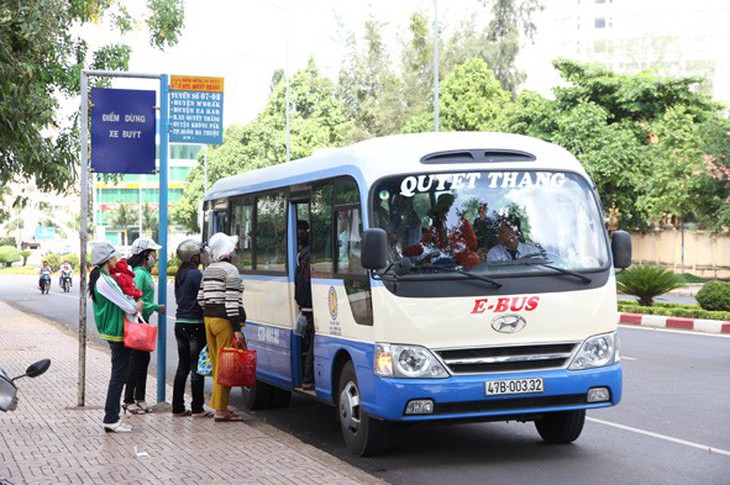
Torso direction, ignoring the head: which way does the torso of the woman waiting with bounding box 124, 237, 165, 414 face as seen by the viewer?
to the viewer's right

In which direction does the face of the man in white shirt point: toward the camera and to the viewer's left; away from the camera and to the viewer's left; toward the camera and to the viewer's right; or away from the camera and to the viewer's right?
toward the camera and to the viewer's right

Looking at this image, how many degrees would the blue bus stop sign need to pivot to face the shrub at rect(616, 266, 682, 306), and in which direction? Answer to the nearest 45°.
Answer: approximately 135° to its left

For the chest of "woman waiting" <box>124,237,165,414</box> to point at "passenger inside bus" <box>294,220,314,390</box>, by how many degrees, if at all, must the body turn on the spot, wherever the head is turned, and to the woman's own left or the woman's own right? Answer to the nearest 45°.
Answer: approximately 45° to the woman's own right

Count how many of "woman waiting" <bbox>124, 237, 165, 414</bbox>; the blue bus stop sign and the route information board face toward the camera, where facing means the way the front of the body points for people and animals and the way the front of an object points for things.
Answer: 2

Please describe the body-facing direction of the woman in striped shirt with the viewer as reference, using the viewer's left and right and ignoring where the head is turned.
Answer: facing away from the viewer and to the right of the viewer

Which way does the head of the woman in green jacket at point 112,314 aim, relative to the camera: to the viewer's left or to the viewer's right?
to the viewer's right

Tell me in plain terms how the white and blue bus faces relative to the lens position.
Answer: facing the viewer and to the right of the viewer
